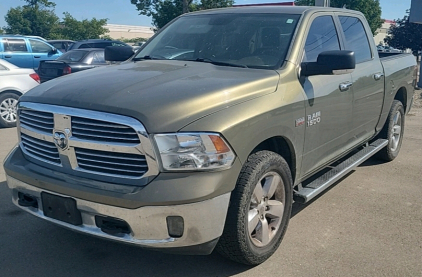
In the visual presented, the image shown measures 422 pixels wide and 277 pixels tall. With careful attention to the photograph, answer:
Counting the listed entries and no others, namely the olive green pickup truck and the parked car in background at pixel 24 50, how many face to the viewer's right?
1

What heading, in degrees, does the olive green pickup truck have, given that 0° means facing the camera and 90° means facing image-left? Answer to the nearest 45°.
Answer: approximately 45°

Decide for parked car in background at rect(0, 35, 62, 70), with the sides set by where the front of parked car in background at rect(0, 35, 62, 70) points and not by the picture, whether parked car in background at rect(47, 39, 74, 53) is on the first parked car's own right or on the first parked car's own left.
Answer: on the first parked car's own left

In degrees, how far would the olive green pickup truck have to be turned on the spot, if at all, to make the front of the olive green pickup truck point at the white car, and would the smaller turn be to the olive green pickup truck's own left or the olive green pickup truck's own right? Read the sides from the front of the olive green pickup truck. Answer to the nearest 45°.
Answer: approximately 90° to the olive green pickup truck's own right

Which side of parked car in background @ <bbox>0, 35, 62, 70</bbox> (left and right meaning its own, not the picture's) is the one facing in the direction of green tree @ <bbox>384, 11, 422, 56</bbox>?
front

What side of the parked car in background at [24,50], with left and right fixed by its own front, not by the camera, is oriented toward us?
right

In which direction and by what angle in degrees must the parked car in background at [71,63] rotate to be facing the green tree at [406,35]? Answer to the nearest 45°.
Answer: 0° — it already faces it

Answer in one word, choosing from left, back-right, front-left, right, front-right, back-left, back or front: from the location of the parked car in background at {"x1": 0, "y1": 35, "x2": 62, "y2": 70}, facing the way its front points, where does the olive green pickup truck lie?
right
